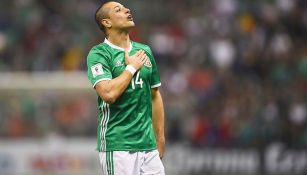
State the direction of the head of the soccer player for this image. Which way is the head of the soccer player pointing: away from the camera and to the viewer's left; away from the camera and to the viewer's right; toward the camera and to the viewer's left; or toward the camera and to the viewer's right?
toward the camera and to the viewer's right

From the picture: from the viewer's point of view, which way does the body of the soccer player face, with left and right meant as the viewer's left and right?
facing the viewer and to the right of the viewer
